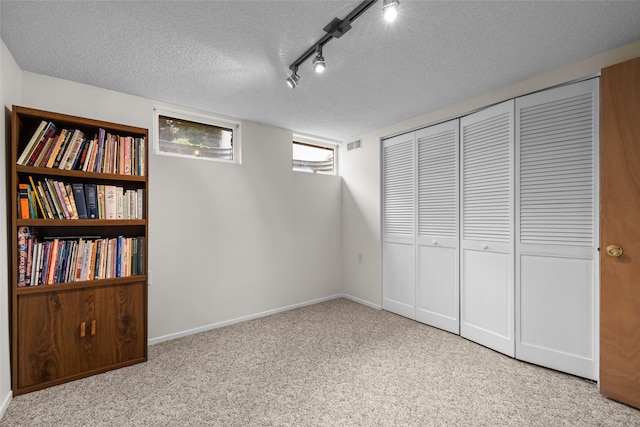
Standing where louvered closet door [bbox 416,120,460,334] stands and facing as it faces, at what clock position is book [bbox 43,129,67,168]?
The book is roughly at 12 o'clock from the louvered closet door.

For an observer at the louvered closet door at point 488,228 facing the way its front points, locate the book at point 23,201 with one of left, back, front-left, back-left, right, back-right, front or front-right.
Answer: front

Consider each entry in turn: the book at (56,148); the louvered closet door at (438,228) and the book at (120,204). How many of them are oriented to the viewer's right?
2

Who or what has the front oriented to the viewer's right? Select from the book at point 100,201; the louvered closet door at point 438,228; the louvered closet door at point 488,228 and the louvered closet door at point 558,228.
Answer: the book

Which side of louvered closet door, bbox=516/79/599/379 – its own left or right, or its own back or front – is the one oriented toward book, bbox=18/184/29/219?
front

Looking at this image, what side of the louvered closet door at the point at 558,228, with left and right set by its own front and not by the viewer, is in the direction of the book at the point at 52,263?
front
